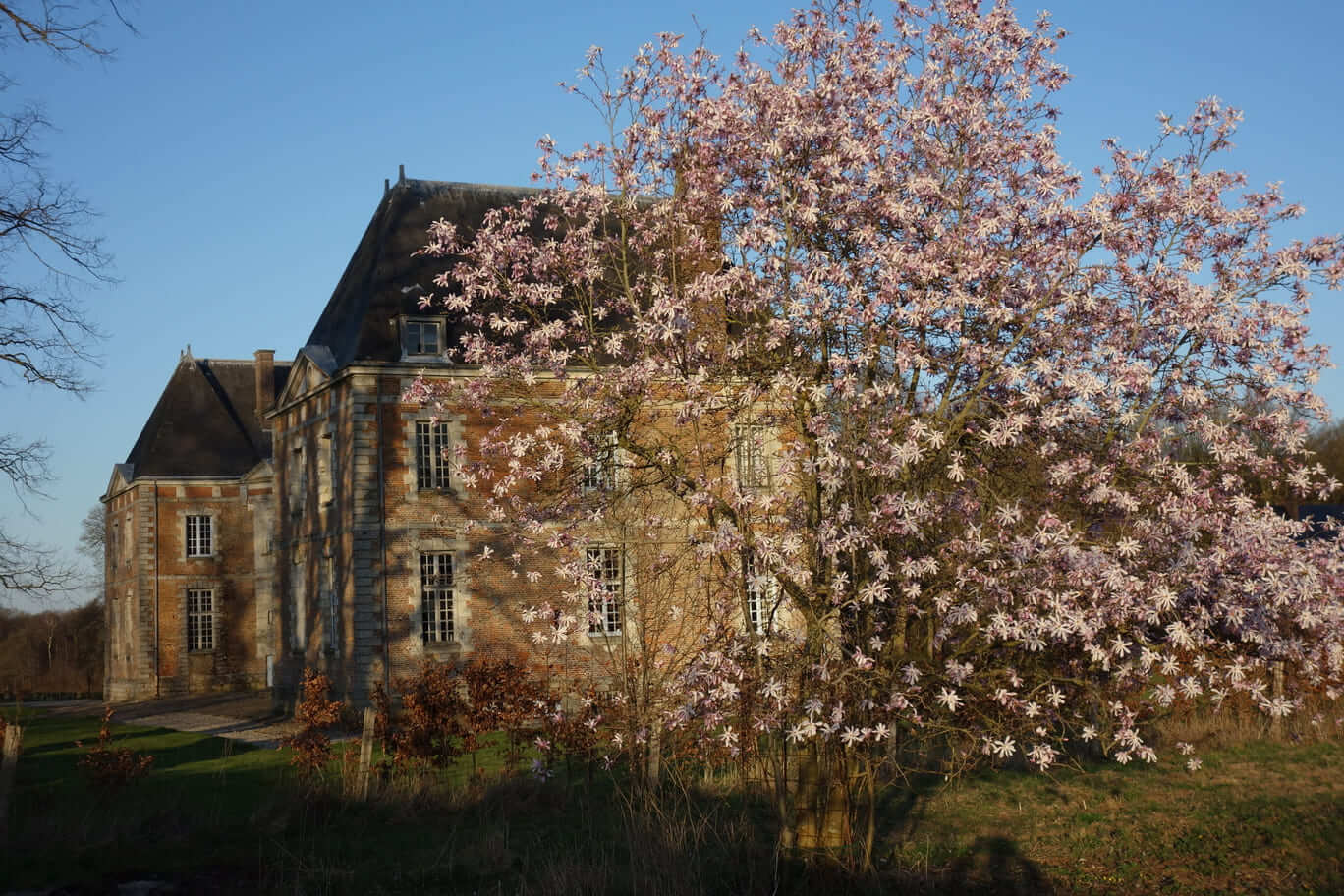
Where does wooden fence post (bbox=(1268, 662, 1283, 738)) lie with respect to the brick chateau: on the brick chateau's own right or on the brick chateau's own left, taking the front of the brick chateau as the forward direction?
on the brick chateau's own left

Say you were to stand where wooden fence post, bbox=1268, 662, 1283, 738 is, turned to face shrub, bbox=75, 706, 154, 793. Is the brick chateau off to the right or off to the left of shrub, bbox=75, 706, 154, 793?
right

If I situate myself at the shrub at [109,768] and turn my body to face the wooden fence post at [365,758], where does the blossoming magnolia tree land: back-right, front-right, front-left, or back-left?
front-right

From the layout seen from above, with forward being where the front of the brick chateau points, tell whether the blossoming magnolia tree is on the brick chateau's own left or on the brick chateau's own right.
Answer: on the brick chateau's own left
